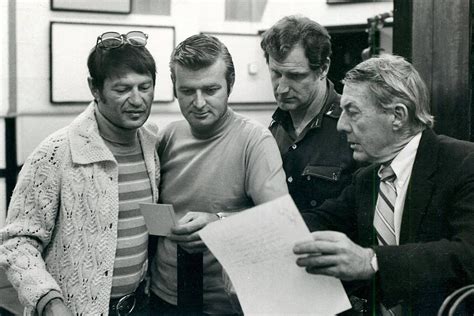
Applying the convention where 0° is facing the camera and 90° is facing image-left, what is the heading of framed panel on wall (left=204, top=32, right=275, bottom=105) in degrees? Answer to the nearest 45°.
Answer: approximately 0°

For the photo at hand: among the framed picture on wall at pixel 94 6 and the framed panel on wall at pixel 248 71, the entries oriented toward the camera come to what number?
2

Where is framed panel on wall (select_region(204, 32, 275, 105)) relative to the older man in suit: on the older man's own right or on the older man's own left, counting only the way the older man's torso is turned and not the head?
on the older man's own right

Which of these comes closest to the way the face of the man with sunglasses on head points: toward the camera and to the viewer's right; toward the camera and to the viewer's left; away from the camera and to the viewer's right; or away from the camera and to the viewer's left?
toward the camera and to the viewer's right

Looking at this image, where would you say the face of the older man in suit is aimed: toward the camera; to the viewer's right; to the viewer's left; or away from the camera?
to the viewer's left

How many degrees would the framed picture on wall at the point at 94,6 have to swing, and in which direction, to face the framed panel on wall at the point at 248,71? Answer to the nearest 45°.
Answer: approximately 135° to its left
